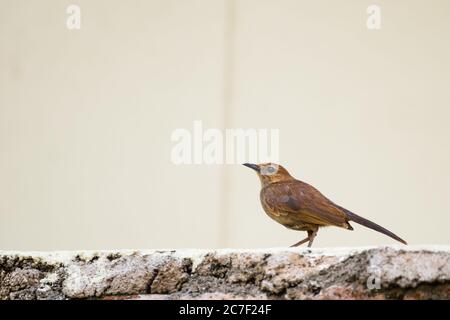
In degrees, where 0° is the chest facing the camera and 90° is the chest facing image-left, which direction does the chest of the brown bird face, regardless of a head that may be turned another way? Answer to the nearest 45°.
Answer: approximately 90°
